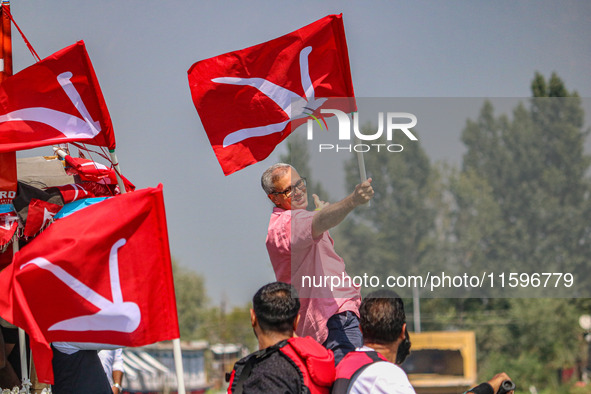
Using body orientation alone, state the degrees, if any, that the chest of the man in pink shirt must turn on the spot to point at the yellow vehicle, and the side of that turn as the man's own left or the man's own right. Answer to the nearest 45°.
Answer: approximately 90° to the man's own left

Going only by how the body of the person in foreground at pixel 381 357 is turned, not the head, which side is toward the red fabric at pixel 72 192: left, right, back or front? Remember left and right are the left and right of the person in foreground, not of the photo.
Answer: left

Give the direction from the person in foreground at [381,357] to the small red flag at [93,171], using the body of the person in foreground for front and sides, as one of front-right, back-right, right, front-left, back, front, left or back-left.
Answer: left

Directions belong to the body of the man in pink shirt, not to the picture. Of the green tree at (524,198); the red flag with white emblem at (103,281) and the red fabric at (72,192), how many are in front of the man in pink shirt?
1

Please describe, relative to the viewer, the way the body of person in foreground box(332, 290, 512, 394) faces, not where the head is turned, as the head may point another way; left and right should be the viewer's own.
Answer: facing away from the viewer and to the right of the viewer

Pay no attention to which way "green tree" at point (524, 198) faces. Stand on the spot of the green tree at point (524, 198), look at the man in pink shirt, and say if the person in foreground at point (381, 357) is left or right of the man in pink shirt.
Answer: left

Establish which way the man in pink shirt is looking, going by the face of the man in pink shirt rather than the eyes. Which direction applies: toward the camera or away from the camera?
toward the camera

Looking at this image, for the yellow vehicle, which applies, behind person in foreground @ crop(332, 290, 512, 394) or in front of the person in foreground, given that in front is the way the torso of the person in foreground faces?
in front

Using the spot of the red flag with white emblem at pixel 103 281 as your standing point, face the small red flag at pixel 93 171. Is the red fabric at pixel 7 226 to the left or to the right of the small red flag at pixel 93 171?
left

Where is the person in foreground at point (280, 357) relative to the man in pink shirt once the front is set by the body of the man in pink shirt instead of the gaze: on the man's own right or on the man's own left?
on the man's own right
